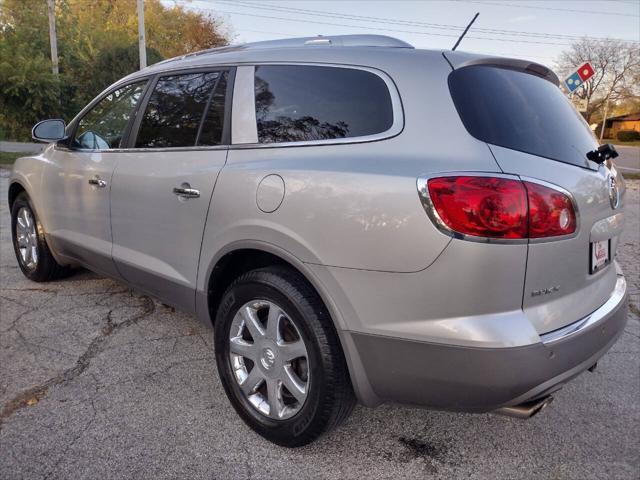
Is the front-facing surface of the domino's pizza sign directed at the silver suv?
yes

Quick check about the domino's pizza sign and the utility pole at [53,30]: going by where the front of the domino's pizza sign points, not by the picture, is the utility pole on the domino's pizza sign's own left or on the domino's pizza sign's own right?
on the domino's pizza sign's own right

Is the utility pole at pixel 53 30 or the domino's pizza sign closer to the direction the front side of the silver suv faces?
the utility pole

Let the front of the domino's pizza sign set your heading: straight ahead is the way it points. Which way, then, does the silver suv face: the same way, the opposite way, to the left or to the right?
to the right

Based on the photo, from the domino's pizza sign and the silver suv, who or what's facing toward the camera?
the domino's pizza sign

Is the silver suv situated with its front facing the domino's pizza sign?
no

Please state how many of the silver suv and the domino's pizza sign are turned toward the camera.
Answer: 1

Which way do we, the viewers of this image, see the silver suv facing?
facing away from the viewer and to the left of the viewer

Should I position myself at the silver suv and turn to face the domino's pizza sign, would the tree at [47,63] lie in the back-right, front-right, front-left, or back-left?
front-left

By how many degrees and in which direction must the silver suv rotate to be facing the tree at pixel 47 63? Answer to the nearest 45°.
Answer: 0° — it already faces it

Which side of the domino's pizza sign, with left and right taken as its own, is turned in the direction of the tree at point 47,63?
right

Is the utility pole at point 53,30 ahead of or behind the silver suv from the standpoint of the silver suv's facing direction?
ahead

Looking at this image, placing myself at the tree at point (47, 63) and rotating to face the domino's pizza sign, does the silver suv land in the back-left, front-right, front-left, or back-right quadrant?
front-right

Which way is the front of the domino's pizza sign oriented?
toward the camera
